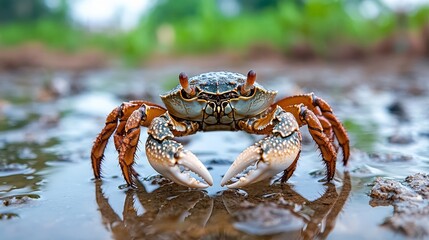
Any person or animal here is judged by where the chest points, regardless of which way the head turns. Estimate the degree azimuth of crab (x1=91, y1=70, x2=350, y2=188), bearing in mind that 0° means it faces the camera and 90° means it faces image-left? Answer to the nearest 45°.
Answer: approximately 0°
